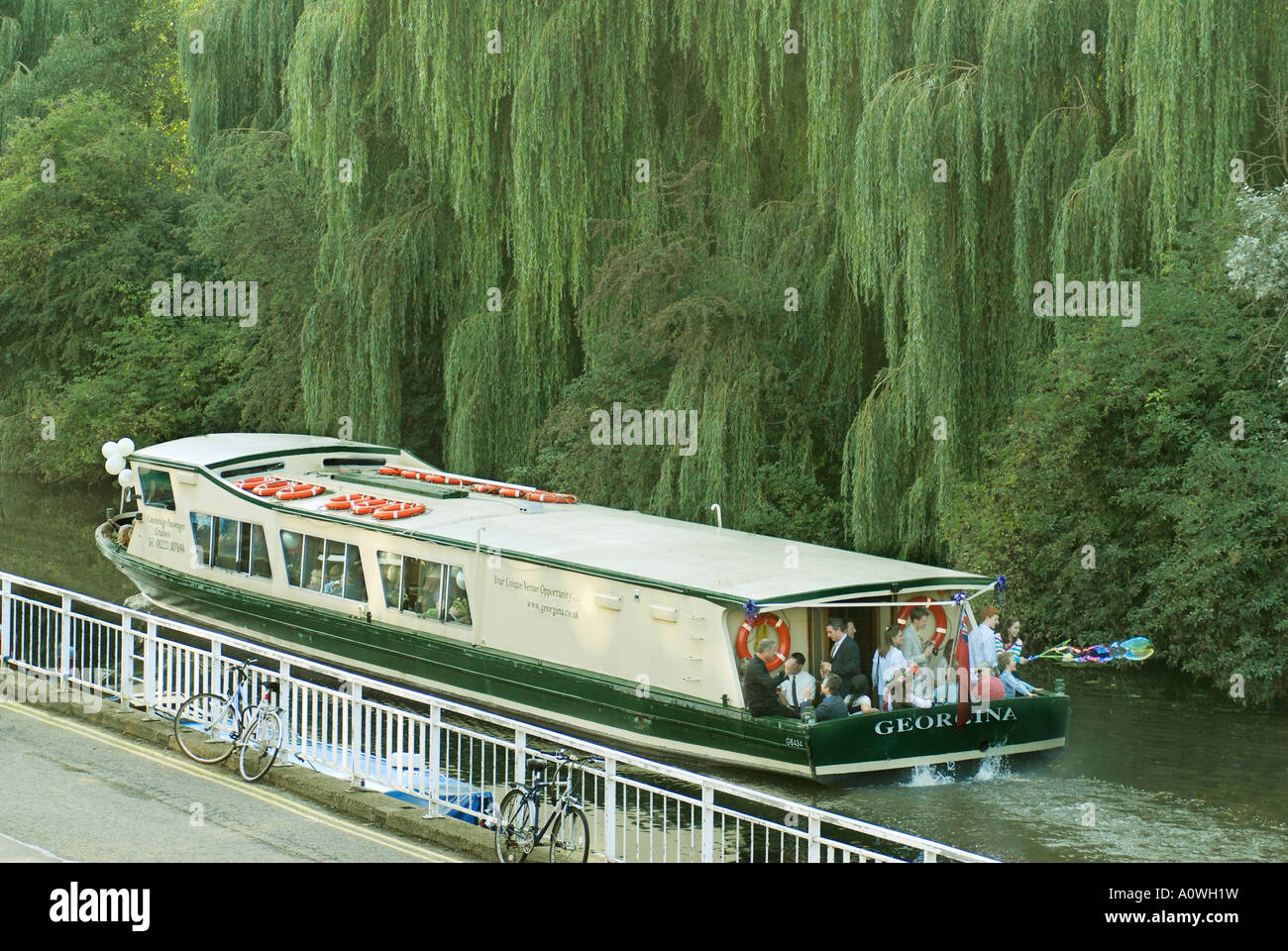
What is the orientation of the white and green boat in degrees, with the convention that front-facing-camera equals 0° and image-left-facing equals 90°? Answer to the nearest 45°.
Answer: approximately 135°

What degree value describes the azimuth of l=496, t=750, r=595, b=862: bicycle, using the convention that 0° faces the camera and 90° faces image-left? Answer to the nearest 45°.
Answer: approximately 315°

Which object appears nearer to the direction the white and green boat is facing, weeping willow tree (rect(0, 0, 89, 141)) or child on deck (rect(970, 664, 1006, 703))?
the weeping willow tree

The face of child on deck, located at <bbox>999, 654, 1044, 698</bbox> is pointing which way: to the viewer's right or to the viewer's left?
to the viewer's right

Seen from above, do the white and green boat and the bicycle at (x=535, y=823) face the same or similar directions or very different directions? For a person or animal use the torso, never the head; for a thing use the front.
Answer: very different directions

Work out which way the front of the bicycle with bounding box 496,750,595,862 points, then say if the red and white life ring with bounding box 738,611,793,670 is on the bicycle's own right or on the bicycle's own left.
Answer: on the bicycle's own left
